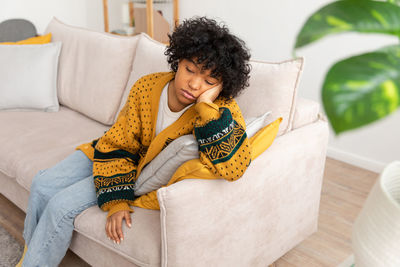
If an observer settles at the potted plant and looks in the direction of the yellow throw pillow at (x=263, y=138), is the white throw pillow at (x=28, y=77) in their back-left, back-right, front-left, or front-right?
front-left

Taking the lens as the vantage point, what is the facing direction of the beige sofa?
facing the viewer and to the left of the viewer

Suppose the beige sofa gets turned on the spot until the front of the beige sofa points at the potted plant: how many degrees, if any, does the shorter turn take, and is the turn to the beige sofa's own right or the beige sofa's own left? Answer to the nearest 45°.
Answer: approximately 45° to the beige sofa's own left

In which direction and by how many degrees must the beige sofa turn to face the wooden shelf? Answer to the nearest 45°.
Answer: approximately 135° to its right

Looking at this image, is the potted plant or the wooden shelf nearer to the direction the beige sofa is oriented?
the potted plant
